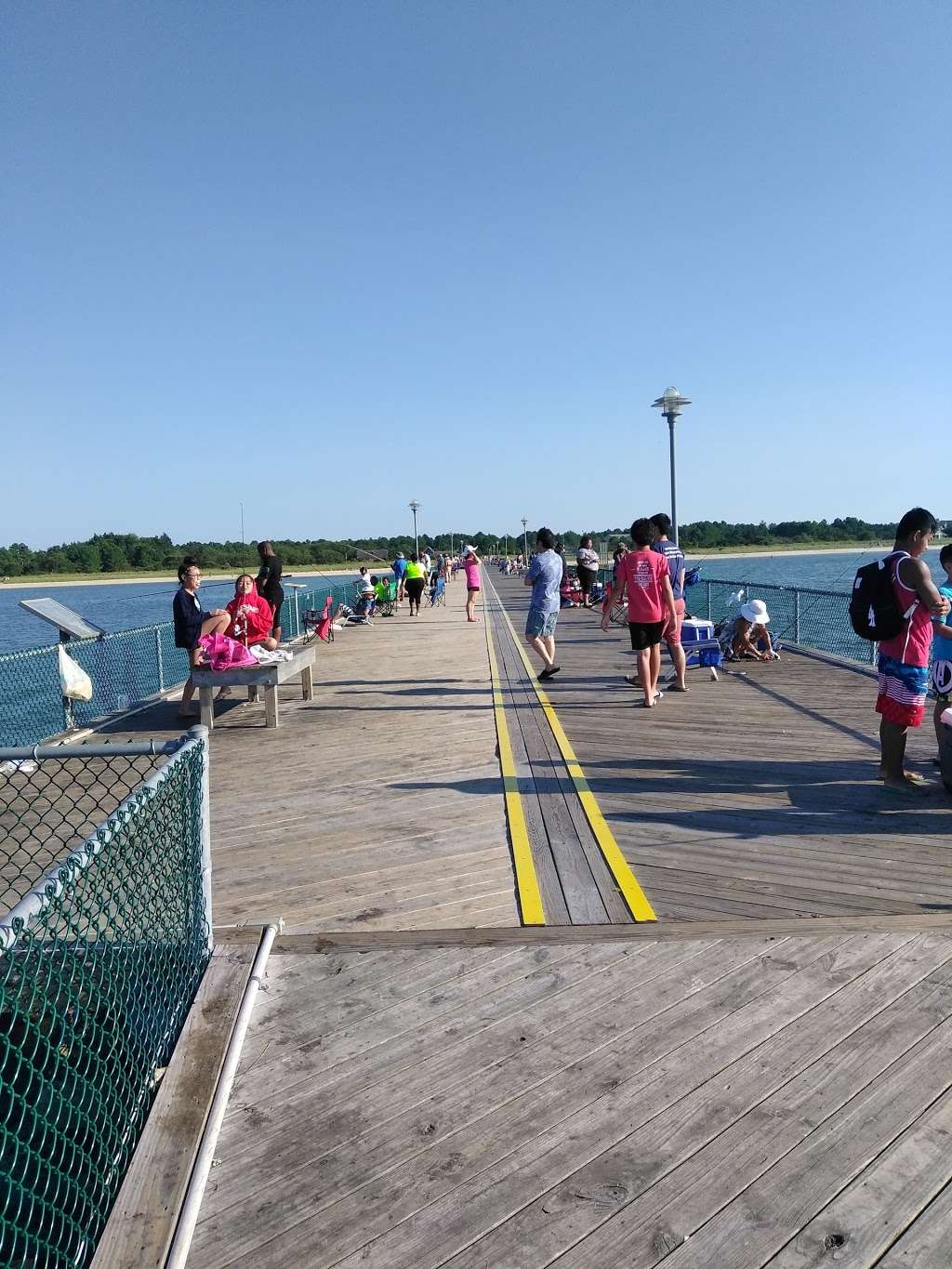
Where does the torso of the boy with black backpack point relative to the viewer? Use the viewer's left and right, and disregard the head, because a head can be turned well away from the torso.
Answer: facing to the right of the viewer

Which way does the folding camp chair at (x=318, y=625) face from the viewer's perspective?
to the viewer's left

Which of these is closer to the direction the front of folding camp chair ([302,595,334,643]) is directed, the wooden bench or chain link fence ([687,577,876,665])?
the wooden bench

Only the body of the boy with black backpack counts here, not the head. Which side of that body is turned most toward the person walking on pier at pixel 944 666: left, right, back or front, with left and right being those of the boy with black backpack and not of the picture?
front

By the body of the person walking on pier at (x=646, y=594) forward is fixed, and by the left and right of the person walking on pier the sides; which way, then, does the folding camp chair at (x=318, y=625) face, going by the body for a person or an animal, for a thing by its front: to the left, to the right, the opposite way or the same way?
to the left

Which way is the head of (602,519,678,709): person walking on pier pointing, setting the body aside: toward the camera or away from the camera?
away from the camera

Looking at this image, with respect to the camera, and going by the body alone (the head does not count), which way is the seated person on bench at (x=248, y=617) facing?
toward the camera

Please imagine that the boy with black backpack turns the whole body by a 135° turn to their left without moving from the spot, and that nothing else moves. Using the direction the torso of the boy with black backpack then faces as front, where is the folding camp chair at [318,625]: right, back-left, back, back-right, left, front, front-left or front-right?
front

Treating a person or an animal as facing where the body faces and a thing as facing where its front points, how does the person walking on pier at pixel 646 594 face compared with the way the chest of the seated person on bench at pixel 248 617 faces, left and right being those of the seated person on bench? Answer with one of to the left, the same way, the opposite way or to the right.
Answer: the opposite way

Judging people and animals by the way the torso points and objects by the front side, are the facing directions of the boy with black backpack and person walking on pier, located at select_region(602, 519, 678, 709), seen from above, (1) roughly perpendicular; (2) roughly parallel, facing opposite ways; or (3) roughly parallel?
roughly perpendicular

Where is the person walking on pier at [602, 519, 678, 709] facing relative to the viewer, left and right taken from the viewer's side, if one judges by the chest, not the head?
facing away from the viewer
